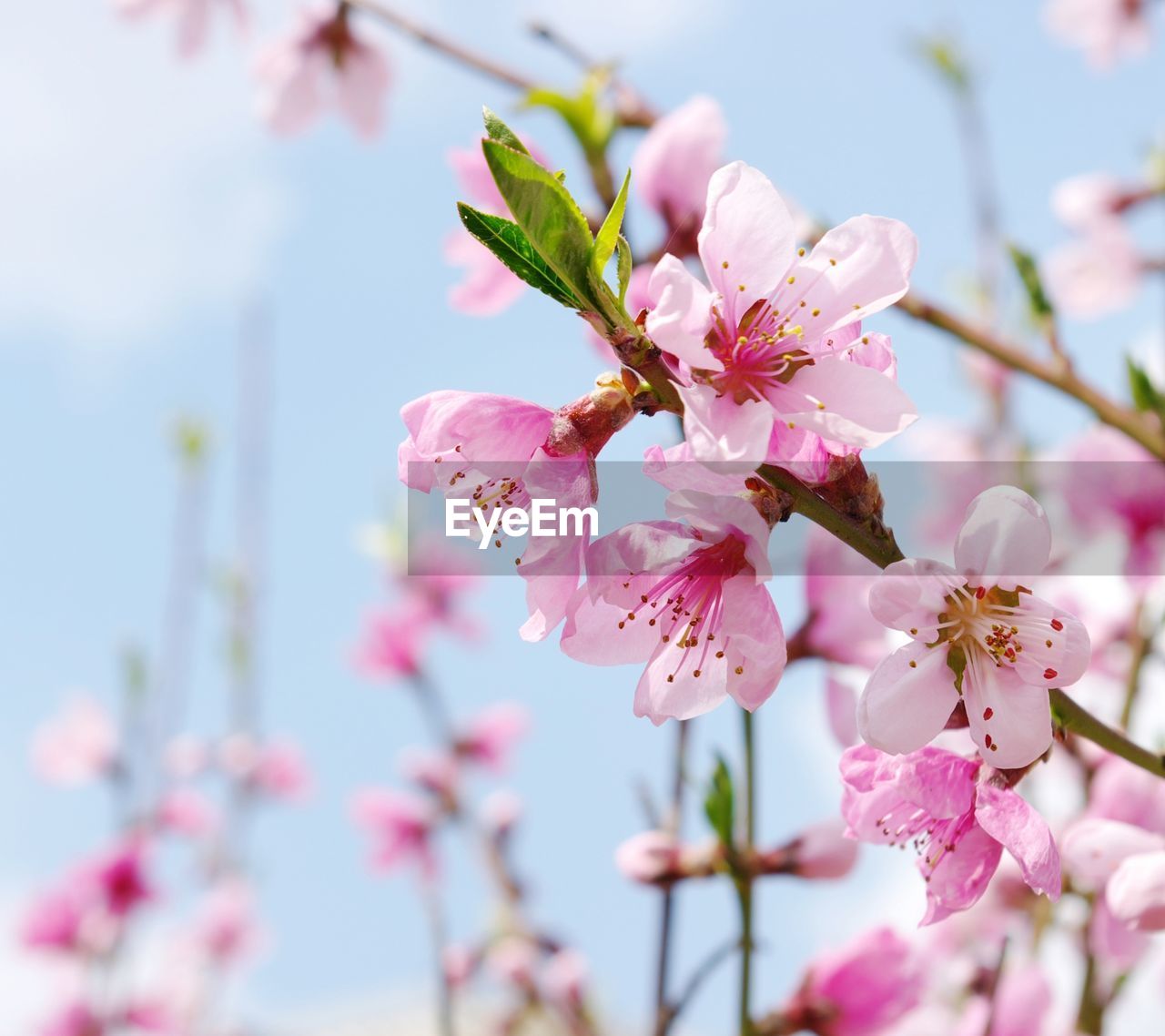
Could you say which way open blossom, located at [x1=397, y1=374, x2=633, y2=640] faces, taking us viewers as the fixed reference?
facing to the left of the viewer

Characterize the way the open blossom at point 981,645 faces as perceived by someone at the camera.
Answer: facing the viewer

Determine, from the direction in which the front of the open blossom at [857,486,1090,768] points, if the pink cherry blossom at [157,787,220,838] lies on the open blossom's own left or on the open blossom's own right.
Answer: on the open blossom's own right

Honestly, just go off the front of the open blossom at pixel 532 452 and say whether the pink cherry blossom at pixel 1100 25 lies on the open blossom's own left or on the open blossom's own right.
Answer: on the open blossom's own right

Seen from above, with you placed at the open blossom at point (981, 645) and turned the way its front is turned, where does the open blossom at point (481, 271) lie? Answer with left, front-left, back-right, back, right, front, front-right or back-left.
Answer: back-right

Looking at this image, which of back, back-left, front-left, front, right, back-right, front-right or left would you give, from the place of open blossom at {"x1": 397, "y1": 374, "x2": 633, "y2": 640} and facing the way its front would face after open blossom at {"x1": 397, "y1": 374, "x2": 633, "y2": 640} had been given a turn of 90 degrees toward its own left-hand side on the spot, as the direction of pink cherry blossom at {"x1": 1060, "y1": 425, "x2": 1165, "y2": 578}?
back-left

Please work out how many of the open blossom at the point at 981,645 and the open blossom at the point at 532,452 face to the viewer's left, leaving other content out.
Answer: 1

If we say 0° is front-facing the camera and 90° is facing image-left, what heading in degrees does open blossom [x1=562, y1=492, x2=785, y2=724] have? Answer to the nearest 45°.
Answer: approximately 45°

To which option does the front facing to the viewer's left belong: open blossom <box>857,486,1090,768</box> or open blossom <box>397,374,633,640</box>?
open blossom <box>397,374,633,640</box>
